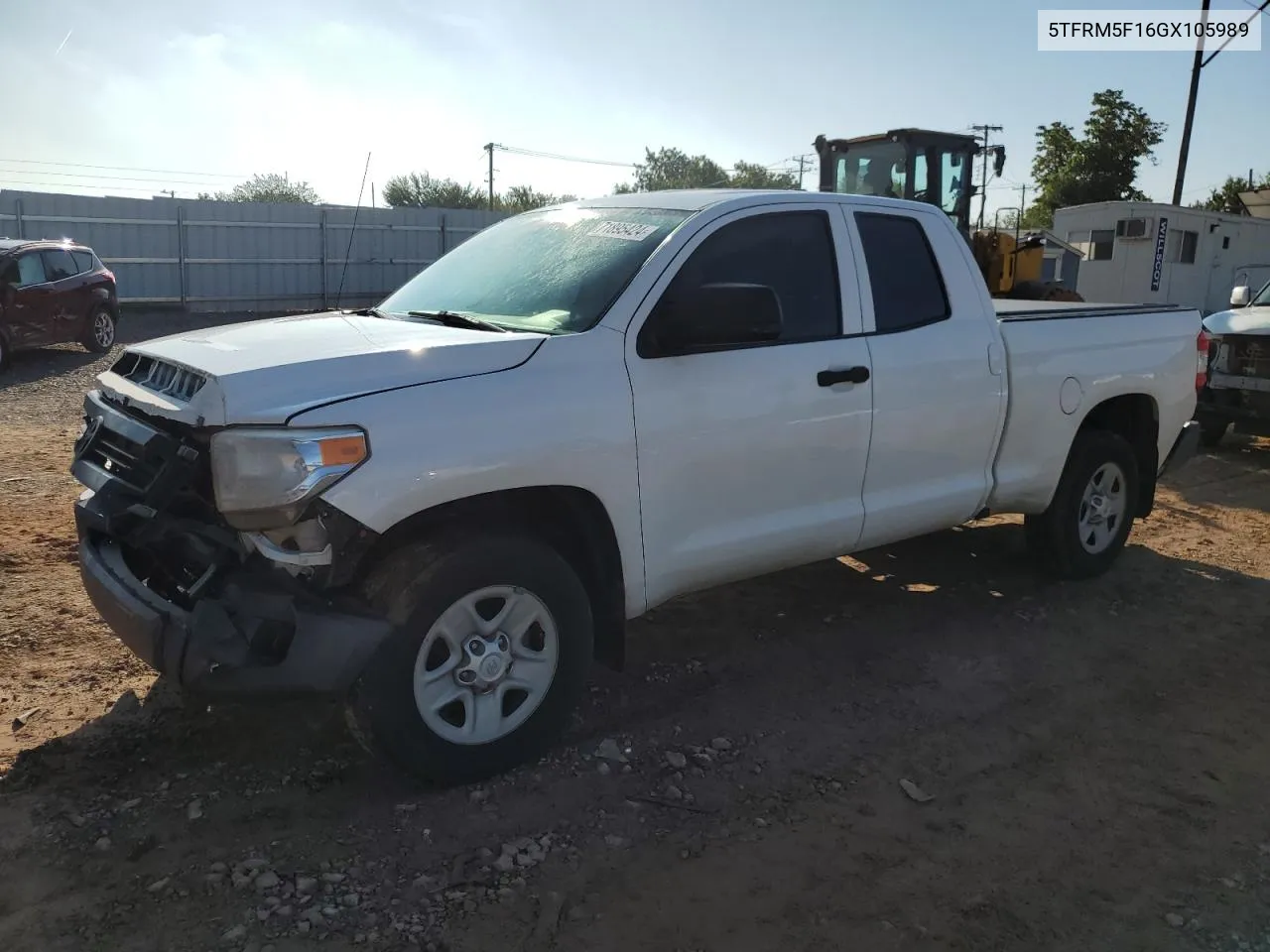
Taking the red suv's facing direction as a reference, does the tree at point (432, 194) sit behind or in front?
behind

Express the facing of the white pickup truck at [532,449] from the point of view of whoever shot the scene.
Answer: facing the viewer and to the left of the viewer

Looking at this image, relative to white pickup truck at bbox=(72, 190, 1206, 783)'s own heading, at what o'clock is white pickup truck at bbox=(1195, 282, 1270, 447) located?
white pickup truck at bbox=(1195, 282, 1270, 447) is roughly at 6 o'clock from white pickup truck at bbox=(72, 190, 1206, 783).

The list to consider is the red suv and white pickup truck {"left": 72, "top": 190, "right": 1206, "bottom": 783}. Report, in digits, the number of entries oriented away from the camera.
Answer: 0

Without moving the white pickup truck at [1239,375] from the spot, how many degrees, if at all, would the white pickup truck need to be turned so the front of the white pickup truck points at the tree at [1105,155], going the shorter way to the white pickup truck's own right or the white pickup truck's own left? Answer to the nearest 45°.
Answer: approximately 135° to the white pickup truck's own right

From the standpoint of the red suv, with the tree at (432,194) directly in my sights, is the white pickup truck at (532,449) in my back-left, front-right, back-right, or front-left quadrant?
back-right

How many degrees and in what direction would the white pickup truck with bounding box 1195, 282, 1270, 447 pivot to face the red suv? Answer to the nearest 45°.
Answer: approximately 45° to its right
